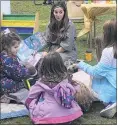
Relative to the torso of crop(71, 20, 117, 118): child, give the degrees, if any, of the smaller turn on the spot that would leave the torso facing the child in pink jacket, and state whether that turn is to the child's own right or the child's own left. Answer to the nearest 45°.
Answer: approximately 90° to the child's own left

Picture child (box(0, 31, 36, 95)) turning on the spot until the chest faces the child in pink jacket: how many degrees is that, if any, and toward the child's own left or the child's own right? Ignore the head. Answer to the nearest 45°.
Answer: approximately 45° to the child's own right

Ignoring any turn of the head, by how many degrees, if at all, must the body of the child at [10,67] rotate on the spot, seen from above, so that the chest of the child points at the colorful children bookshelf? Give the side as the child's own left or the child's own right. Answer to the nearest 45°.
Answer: approximately 90° to the child's own left

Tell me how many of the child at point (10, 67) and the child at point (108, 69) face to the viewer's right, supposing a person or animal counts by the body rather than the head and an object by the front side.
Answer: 1

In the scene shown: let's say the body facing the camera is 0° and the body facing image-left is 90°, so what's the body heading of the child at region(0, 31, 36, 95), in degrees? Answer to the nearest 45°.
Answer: approximately 270°

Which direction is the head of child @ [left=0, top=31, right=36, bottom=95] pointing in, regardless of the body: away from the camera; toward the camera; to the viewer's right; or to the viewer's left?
to the viewer's right

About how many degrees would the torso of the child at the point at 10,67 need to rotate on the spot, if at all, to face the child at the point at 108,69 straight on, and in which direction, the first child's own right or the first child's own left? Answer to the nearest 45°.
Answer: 0° — they already face them

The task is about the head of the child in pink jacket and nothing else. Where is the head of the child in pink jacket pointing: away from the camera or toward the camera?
away from the camera

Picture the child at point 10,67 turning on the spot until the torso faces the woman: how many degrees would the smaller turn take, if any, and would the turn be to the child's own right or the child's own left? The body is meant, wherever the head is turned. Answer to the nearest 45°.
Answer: approximately 45° to the child's own left

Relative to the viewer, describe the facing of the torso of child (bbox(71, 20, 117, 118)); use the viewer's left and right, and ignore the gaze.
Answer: facing away from the viewer and to the left of the viewer

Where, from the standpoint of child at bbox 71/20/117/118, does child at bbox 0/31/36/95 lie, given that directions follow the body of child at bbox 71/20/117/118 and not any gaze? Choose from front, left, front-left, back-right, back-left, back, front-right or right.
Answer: front-left
